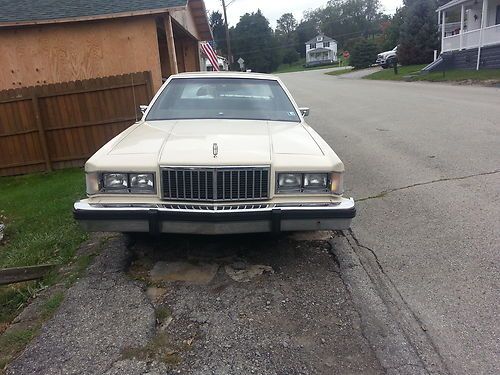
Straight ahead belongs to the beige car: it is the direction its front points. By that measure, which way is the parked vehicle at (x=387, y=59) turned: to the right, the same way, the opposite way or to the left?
to the right

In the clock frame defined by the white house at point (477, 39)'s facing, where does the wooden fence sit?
The wooden fence is roughly at 11 o'clock from the white house.

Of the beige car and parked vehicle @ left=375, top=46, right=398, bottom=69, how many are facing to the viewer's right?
0

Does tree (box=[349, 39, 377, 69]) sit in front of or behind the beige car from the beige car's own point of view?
behind

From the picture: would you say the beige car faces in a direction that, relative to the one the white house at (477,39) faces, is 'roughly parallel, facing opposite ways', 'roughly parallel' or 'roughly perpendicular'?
roughly perpendicular

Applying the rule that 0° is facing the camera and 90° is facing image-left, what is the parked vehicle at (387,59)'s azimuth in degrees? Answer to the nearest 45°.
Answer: approximately 45°

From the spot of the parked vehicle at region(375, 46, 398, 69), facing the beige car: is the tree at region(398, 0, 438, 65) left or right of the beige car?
left

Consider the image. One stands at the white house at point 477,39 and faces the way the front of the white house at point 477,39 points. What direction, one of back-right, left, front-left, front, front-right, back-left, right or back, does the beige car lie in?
front-left

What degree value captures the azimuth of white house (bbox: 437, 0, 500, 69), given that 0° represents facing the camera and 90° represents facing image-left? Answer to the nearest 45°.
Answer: approximately 45°

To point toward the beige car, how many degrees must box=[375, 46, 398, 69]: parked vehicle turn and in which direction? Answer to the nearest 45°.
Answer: approximately 45° to its left

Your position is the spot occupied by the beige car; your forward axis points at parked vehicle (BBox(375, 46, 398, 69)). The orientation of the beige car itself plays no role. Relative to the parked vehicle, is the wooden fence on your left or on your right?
left
